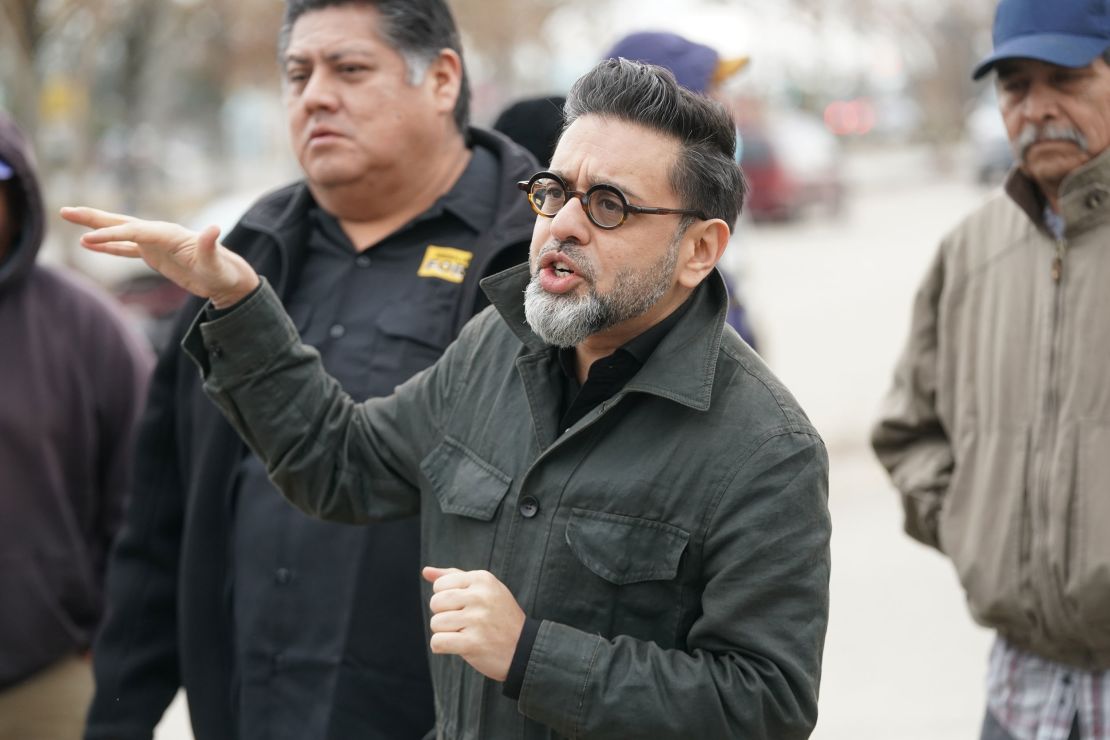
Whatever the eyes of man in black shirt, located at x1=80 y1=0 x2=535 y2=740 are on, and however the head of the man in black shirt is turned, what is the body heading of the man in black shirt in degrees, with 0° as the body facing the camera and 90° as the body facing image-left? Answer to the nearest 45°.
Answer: approximately 45°

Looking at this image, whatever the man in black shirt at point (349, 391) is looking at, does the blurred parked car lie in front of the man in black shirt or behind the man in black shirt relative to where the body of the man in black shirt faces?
behind

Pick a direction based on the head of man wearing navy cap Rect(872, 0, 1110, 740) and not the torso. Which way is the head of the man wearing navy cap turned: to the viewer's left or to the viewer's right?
to the viewer's left

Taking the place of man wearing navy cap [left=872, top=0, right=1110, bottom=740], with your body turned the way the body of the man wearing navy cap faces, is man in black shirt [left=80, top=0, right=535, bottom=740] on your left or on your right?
on your right

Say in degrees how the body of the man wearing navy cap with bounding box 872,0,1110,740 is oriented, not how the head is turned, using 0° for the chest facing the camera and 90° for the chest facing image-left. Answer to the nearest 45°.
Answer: approximately 0°

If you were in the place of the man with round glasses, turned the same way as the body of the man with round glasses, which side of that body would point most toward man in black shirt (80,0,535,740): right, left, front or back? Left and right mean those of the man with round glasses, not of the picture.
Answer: right

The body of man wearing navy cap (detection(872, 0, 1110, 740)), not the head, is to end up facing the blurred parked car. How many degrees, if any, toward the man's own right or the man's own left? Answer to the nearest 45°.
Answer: approximately 180°

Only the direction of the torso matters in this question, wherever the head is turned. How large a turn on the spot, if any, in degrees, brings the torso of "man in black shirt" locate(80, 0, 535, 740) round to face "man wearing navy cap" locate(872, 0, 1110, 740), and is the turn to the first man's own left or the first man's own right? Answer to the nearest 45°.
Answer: approximately 135° to the first man's own left

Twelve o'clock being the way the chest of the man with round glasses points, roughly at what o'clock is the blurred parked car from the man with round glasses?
The blurred parked car is roughly at 5 o'clock from the man with round glasses.
